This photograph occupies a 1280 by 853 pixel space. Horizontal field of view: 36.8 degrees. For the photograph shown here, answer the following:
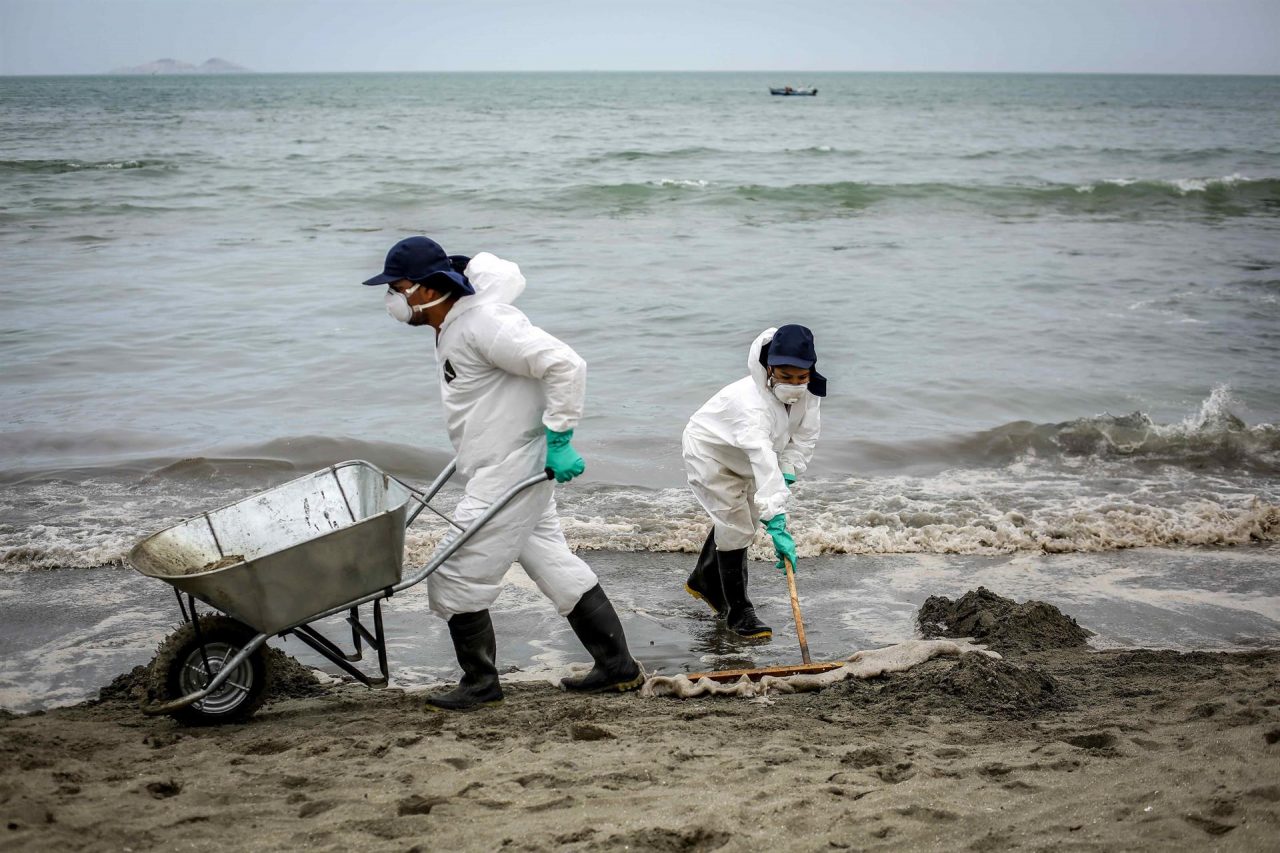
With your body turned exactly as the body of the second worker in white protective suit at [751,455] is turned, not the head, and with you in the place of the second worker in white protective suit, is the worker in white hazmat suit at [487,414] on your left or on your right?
on your right

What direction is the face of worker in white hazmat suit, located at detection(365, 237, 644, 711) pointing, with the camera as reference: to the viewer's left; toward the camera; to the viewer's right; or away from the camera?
to the viewer's left

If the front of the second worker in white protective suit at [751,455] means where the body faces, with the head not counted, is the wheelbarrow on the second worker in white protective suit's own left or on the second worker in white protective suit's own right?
on the second worker in white protective suit's own right

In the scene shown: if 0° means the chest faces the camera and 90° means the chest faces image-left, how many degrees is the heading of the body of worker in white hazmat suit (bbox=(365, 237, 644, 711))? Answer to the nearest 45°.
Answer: approximately 90°

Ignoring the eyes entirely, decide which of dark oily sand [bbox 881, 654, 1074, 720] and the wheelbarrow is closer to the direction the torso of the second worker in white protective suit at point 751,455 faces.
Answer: the dark oily sand

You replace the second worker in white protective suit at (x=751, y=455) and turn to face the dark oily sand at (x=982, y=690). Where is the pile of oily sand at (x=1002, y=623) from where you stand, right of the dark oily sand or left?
left

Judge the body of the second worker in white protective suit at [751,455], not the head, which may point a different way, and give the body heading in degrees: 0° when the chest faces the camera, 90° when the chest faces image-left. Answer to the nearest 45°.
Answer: approximately 315°

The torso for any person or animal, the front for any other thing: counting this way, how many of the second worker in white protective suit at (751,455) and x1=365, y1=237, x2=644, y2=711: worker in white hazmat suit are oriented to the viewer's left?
1
